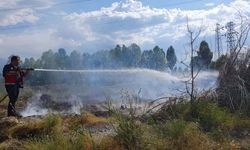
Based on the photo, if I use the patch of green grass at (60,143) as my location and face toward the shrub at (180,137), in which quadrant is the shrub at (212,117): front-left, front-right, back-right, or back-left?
front-left

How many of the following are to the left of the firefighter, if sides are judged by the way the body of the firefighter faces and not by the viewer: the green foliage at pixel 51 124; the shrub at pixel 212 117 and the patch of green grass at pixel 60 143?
0

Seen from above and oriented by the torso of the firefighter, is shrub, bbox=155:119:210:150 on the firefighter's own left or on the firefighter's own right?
on the firefighter's own right

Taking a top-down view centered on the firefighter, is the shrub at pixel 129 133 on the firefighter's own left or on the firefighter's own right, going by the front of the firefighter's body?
on the firefighter's own right

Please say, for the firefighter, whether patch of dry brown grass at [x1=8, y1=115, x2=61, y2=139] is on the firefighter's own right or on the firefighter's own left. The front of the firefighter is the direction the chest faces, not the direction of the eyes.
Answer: on the firefighter's own right

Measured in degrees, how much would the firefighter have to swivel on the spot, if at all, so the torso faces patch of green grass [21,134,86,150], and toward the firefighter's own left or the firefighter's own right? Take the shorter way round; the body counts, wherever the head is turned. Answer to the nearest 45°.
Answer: approximately 90° to the firefighter's own right

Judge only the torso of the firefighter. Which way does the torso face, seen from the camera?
to the viewer's right

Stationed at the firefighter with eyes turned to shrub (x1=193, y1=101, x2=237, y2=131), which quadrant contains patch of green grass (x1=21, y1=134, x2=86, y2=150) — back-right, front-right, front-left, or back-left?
front-right

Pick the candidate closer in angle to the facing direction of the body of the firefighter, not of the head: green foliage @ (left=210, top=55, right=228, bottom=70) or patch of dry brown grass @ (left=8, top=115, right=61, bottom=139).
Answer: the green foliage

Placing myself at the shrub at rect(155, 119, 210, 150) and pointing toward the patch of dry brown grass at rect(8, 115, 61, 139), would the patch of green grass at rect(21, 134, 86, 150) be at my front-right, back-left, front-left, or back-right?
front-left

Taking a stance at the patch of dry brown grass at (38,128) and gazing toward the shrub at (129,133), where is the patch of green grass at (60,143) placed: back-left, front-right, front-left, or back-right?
front-right
